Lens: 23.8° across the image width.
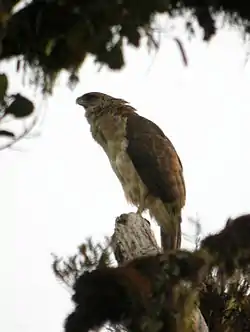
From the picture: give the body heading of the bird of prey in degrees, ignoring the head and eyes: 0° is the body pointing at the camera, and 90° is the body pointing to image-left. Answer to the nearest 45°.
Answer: approximately 90°

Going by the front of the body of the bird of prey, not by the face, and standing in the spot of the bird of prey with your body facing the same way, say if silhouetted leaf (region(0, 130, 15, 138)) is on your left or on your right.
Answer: on your left

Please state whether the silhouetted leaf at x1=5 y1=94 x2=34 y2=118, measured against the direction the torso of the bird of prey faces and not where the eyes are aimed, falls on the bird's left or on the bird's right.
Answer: on the bird's left
